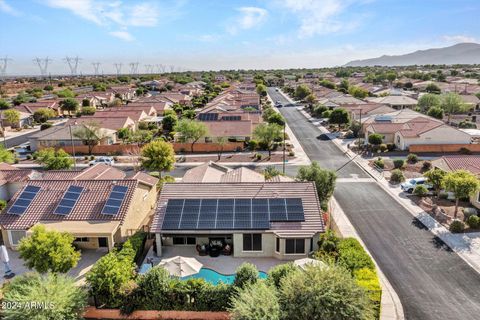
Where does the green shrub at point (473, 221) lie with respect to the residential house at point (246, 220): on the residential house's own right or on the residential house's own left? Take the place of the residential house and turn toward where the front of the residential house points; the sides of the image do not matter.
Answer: on the residential house's own right

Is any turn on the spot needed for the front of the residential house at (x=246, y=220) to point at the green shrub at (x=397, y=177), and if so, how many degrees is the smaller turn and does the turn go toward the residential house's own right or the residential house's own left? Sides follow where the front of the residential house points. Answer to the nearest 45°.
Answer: approximately 45° to the residential house's own right

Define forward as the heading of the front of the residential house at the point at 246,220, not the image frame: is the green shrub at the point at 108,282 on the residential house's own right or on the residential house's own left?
on the residential house's own left

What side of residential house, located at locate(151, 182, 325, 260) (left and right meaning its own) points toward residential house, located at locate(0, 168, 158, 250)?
left

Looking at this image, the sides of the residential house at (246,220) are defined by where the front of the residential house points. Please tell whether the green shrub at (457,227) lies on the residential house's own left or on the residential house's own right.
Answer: on the residential house's own right

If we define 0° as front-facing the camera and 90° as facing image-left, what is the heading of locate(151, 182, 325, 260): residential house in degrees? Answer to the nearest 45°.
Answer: approximately 180°

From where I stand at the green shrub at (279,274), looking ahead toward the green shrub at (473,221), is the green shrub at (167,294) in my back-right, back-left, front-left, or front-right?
back-left

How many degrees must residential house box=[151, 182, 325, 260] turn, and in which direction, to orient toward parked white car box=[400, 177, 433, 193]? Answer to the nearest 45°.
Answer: approximately 45° to its right

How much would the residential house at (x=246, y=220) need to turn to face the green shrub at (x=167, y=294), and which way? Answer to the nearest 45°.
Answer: approximately 135° to its left
